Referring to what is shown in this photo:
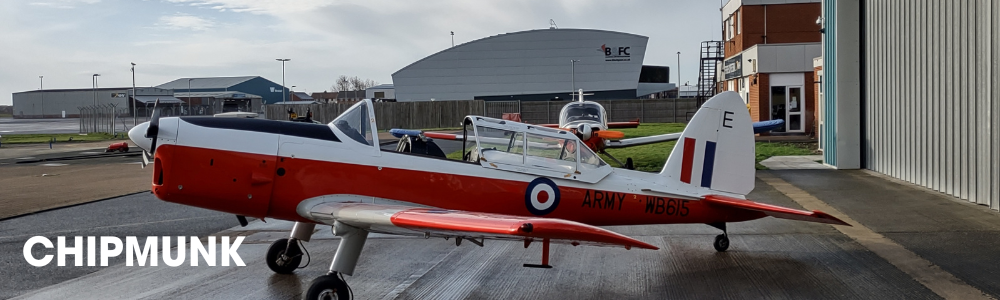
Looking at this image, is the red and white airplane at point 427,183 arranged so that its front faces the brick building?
no

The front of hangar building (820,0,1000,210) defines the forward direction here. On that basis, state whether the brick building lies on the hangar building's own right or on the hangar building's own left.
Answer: on the hangar building's own right

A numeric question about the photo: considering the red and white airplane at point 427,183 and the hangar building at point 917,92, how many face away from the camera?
0

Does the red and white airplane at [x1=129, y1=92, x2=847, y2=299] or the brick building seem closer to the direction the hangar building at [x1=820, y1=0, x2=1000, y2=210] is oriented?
the red and white airplane

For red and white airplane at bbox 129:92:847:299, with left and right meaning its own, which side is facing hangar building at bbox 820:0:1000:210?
back

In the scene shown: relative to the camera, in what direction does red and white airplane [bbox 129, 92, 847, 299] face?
facing the viewer and to the left of the viewer
